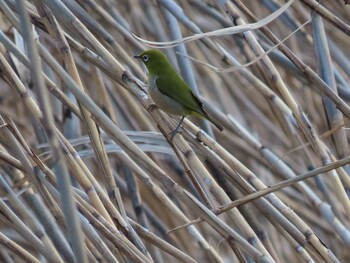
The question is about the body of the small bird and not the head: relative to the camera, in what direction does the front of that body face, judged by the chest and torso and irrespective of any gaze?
to the viewer's left
